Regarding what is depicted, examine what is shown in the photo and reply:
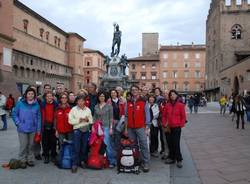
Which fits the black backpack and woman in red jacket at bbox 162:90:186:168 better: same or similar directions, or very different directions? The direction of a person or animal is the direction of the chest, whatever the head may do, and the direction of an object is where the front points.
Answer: same or similar directions

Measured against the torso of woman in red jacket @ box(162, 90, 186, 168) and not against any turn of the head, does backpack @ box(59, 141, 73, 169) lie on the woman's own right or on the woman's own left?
on the woman's own right

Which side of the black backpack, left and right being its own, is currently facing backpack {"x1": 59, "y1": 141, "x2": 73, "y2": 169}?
right

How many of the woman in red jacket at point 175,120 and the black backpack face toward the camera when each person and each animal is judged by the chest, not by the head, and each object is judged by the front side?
2

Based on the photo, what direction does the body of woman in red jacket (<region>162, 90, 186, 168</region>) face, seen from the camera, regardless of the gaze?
toward the camera

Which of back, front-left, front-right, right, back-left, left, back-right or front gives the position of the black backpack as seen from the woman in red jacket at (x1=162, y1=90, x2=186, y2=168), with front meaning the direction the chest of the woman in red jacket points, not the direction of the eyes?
front-right

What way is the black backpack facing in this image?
toward the camera

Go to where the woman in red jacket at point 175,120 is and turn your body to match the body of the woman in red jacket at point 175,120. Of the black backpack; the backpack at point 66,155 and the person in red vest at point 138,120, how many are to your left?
0
